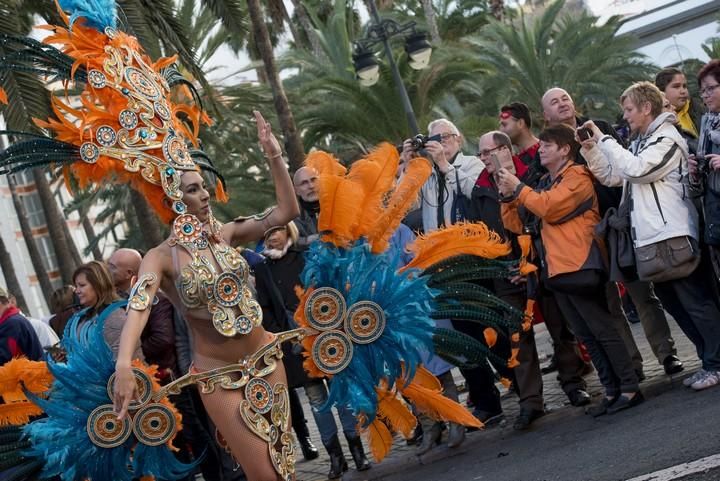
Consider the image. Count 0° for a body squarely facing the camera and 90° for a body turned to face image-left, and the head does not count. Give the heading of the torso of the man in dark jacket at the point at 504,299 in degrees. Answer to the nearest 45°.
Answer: approximately 45°

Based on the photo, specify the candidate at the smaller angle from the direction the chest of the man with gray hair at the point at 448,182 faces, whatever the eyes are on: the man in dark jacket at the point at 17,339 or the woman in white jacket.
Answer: the man in dark jacket

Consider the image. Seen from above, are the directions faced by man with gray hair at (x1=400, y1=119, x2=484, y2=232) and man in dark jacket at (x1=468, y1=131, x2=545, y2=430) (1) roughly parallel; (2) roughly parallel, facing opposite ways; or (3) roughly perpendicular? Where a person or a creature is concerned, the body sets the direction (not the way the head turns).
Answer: roughly parallel

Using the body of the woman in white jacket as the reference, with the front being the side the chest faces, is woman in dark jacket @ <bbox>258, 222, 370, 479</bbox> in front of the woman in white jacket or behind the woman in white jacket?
in front

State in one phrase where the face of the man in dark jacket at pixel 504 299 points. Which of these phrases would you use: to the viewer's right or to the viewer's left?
to the viewer's left

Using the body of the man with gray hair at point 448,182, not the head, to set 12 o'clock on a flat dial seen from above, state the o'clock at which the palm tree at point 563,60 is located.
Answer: The palm tree is roughly at 5 o'clock from the man with gray hair.

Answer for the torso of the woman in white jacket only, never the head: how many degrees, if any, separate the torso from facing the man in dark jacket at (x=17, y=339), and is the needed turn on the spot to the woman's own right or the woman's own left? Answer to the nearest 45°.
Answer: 0° — they already face them

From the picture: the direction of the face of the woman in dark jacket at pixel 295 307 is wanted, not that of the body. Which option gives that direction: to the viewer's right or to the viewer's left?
to the viewer's left

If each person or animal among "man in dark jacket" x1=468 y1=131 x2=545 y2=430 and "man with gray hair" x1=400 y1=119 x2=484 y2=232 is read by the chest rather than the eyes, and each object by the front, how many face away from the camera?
0

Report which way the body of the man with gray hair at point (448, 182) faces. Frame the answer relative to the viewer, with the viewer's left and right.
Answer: facing the viewer and to the left of the viewer

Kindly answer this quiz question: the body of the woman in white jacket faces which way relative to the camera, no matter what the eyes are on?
to the viewer's left

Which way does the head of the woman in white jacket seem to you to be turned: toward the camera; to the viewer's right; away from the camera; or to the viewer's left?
to the viewer's left

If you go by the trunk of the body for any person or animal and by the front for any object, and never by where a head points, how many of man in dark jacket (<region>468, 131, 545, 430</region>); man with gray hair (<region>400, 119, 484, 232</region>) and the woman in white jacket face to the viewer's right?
0
